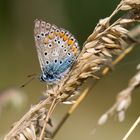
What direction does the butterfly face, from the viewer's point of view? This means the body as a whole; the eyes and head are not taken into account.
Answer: to the viewer's left
